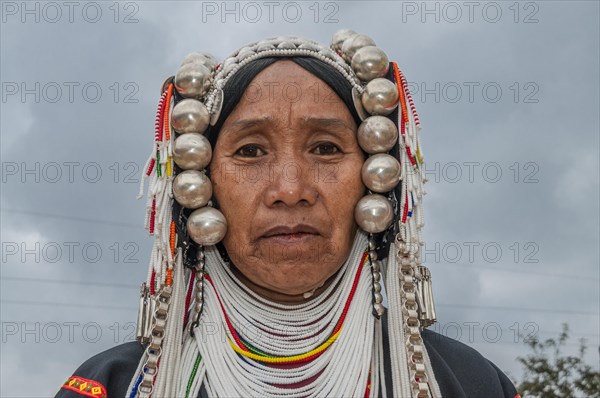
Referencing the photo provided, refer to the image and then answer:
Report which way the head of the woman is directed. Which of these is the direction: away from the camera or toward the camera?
toward the camera

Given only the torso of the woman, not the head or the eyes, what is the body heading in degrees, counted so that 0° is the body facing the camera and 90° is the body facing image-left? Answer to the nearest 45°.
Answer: approximately 0°
